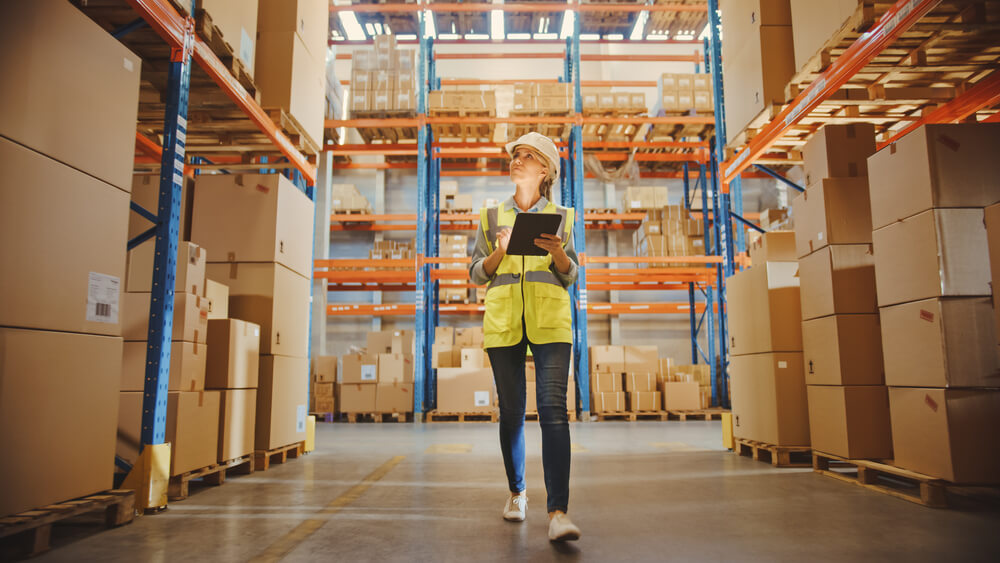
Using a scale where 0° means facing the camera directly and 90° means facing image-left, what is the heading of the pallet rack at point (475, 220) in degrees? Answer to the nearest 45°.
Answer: approximately 0°

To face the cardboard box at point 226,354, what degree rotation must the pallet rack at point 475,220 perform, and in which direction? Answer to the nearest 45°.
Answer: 0° — it already faces it

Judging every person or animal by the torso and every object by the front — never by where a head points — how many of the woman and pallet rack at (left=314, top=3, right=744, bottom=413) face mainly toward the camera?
2

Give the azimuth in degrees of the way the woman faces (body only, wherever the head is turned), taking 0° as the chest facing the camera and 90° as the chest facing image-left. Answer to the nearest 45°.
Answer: approximately 0°

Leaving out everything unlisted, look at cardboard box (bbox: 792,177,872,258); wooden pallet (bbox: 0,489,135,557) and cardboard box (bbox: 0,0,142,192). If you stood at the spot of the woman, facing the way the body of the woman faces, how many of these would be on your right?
2

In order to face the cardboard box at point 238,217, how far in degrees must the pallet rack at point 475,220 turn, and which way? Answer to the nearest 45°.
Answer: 0° — it already faces it

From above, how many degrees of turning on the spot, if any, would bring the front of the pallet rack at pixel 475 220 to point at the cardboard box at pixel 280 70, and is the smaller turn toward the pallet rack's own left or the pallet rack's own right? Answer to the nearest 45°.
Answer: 0° — it already faces it
